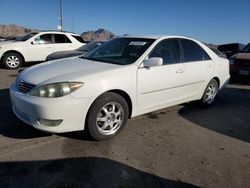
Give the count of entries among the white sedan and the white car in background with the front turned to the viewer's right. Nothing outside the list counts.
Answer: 0

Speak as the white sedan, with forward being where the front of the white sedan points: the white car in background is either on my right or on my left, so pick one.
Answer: on my right

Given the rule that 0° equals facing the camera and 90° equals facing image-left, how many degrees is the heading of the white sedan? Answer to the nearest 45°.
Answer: approximately 45°

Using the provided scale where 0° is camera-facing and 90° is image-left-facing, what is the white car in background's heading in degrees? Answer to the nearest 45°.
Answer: approximately 90°
